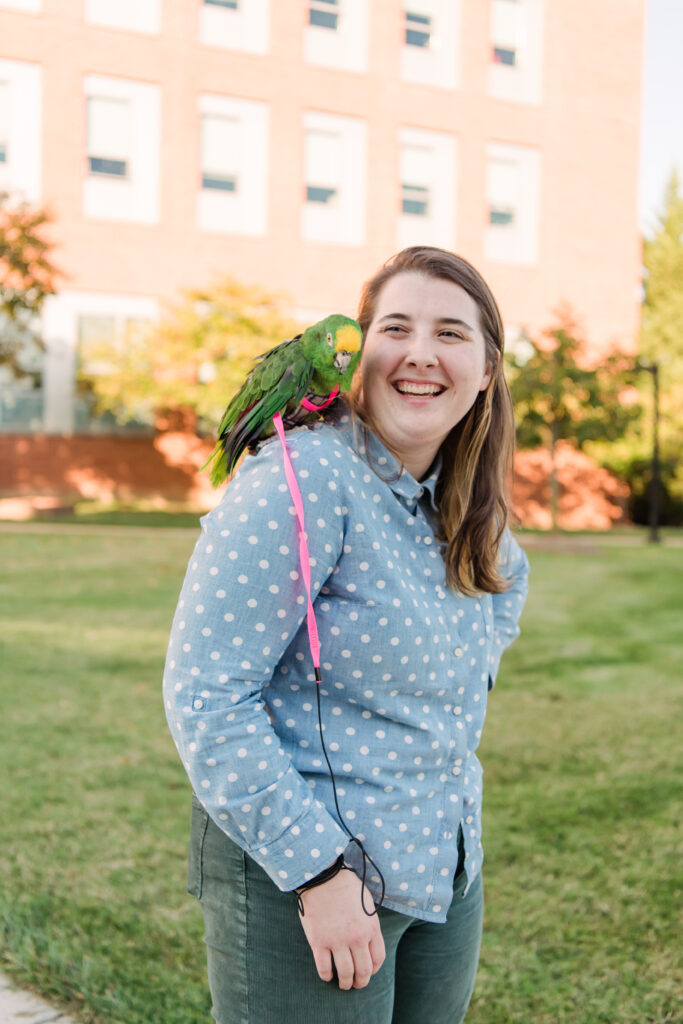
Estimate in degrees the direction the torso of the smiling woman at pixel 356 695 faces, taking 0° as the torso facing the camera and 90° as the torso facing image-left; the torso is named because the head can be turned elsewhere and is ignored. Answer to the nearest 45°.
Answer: approximately 315°

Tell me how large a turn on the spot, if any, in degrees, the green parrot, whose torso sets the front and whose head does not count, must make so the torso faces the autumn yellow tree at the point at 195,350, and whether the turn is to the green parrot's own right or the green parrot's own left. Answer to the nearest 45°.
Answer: approximately 135° to the green parrot's own left

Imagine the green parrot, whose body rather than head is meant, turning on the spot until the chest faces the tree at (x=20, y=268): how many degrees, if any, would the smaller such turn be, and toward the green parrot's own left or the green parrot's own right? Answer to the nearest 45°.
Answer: approximately 135° to the green parrot's own left

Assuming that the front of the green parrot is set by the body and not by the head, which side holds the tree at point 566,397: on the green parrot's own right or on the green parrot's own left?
on the green parrot's own left

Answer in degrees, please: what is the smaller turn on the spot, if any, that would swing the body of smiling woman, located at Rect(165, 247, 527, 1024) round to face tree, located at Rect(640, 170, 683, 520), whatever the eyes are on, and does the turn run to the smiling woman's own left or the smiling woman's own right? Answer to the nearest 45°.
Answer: approximately 135° to the smiling woman's own left

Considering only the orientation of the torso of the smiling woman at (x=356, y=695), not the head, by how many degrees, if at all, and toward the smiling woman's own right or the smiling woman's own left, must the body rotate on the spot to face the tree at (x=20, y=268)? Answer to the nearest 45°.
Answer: approximately 135° to the smiling woman's own left

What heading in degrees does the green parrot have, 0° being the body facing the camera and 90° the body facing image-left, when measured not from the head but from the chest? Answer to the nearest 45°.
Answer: approximately 315°

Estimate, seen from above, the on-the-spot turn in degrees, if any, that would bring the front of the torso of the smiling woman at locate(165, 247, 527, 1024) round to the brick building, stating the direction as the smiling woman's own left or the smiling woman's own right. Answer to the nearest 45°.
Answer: approximately 135° to the smiling woman's own left
